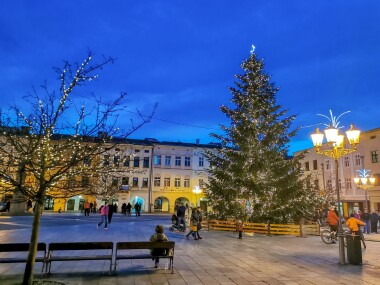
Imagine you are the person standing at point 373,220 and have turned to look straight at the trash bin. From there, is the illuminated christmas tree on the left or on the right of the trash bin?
right

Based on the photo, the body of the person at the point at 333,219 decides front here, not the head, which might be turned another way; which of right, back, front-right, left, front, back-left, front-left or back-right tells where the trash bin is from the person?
left

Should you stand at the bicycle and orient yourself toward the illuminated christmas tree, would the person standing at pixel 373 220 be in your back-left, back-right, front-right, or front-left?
front-right

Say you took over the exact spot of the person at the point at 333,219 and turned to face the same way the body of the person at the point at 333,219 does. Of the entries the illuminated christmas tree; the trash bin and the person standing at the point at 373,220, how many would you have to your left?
1

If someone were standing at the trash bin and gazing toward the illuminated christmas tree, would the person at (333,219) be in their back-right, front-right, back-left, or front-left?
front-right

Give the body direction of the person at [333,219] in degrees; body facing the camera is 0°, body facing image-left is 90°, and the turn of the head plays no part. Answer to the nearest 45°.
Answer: approximately 90°
